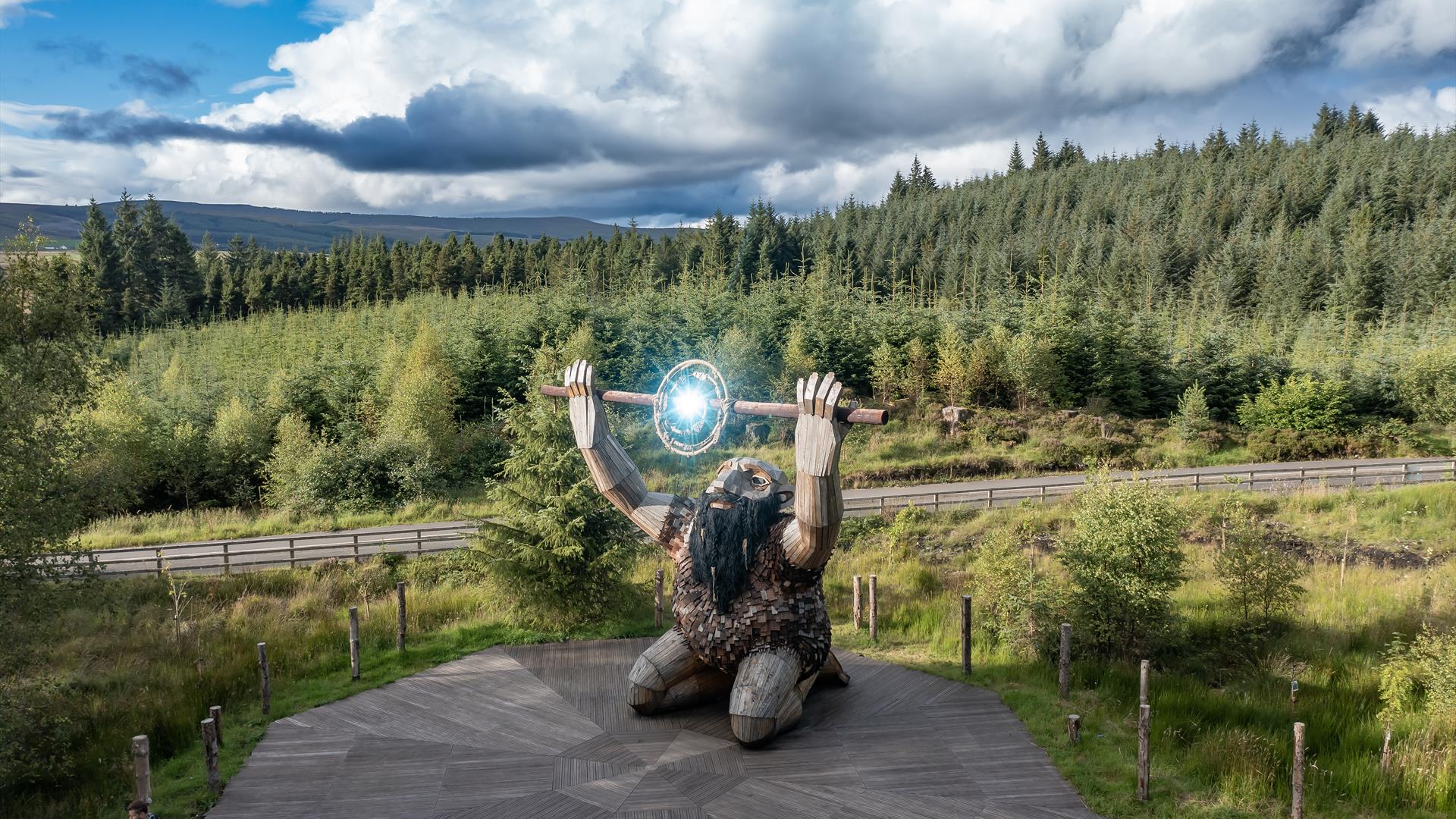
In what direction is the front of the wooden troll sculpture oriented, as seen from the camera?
facing the viewer and to the left of the viewer

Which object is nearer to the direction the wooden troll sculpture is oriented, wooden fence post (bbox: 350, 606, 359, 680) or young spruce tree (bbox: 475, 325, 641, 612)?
the wooden fence post

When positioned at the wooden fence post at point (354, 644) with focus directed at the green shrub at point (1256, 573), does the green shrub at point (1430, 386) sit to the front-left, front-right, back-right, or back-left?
front-left

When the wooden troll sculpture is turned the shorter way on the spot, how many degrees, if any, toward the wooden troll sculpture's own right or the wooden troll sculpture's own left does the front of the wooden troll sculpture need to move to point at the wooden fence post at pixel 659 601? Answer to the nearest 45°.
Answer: approximately 135° to the wooden troll sculpture's own right

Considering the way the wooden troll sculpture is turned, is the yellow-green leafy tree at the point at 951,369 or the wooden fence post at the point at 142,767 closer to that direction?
the wooden fence post

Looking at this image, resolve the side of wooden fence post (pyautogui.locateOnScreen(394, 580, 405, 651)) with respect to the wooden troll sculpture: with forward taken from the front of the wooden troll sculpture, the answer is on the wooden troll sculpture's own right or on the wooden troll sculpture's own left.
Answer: on the wooden troll sculpture's own right

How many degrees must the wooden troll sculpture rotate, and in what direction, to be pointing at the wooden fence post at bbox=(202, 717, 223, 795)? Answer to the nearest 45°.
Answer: approximately 45° to its right

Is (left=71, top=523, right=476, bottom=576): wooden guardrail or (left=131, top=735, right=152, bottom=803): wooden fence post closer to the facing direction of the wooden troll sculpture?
the wooden fence post

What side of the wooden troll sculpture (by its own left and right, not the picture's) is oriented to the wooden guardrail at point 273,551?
right

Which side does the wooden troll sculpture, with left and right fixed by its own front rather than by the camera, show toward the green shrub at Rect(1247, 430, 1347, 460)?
back
